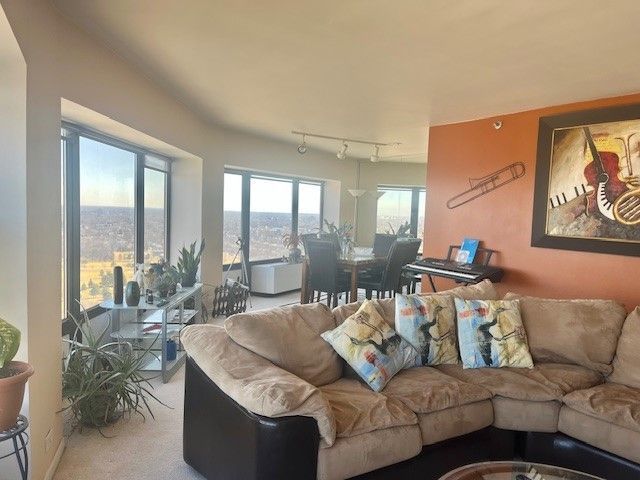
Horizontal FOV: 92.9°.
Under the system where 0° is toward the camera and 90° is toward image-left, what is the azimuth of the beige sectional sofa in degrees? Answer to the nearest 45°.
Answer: approximately 0°

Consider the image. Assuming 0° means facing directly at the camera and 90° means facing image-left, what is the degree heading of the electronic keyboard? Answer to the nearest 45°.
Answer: approximately 45°

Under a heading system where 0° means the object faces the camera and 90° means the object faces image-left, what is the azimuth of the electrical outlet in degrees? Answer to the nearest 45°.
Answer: approximately 315°

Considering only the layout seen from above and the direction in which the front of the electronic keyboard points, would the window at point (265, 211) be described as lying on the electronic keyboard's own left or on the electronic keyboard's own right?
on the electronic keyboard's own right

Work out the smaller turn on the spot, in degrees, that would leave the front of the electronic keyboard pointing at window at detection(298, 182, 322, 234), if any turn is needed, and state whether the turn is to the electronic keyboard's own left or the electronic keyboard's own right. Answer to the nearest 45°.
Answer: approximately 90° to the electronic keyboard's own right
